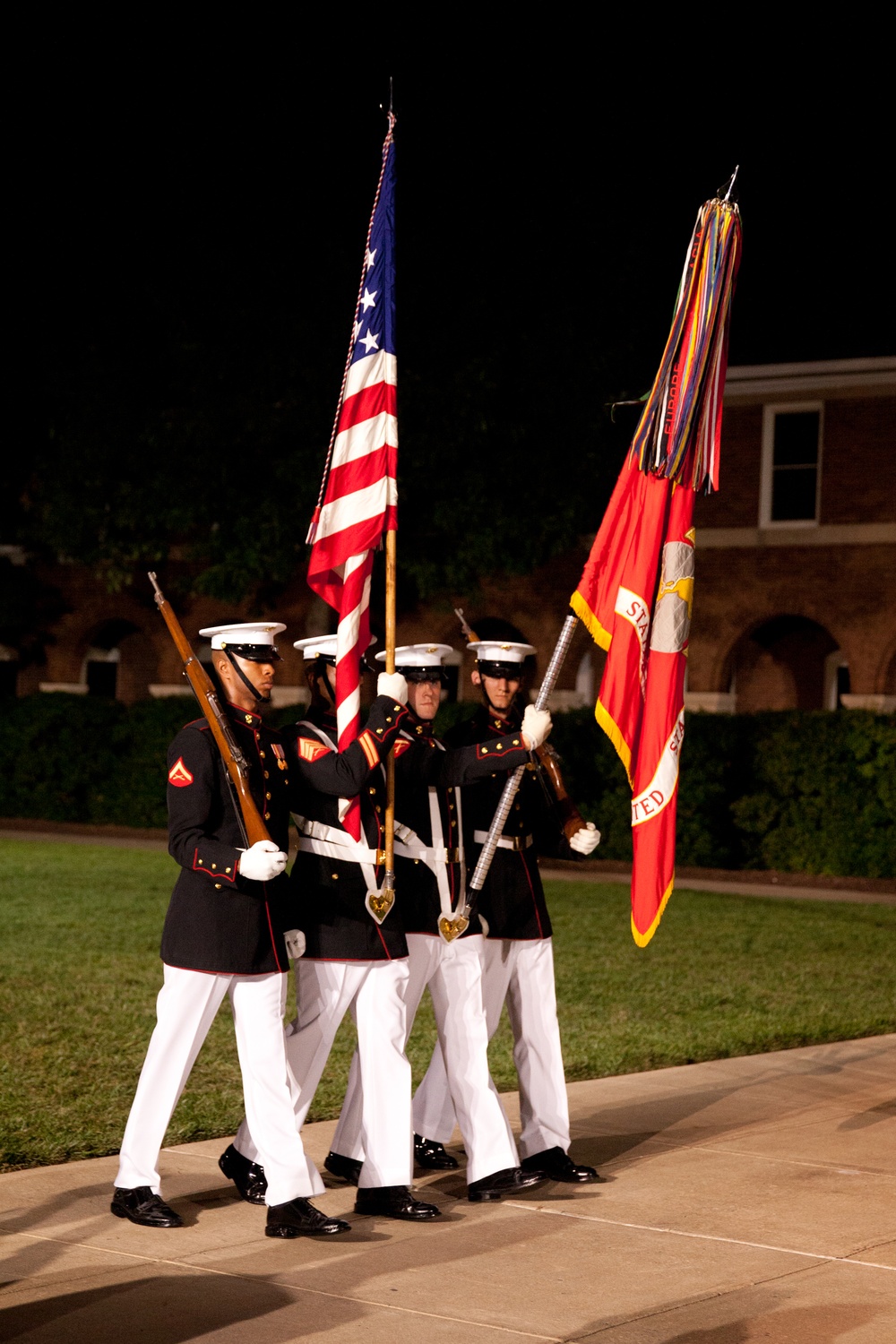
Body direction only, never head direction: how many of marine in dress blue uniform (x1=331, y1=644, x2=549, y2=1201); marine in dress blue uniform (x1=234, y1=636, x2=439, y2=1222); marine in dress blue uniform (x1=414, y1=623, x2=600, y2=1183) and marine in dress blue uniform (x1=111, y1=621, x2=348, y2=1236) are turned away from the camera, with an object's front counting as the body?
0

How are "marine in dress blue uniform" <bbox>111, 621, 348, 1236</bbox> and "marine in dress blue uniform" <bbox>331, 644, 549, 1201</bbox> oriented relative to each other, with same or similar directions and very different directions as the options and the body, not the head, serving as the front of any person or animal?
same or similar directions

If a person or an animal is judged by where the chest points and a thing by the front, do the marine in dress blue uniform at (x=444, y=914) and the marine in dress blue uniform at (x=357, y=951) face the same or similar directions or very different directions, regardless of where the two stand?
same or similar directions

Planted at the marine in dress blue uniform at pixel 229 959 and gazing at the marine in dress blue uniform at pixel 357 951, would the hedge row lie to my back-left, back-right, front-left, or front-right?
front-left

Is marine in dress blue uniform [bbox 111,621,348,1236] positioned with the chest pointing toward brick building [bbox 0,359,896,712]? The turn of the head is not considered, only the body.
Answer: no

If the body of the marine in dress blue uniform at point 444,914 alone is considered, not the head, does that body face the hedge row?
no

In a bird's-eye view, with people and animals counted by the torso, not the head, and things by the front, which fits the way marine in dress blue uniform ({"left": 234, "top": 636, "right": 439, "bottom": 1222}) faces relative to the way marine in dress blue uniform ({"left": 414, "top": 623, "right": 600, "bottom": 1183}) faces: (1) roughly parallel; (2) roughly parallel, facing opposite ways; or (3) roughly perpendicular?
roughly parallel

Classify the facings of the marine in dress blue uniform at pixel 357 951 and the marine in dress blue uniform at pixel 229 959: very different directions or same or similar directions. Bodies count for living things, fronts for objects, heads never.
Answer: same or similar directions

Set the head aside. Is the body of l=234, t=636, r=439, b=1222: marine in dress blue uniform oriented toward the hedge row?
no
